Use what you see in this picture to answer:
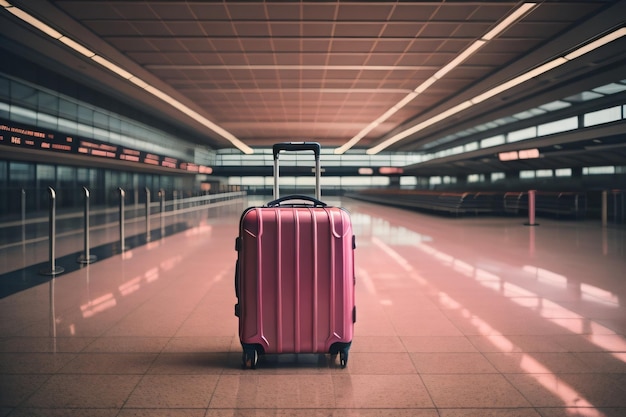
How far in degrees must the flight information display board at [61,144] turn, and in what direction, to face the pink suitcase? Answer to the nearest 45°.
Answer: approximately 45° to its right

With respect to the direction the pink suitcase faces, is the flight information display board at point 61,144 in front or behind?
behind

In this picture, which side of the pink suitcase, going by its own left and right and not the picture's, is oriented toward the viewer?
front

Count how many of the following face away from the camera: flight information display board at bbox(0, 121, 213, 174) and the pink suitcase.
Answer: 0

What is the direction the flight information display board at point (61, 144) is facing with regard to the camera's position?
facing the viewer and to the right of the viewer
